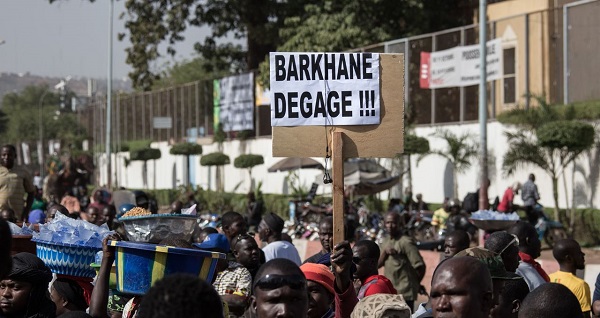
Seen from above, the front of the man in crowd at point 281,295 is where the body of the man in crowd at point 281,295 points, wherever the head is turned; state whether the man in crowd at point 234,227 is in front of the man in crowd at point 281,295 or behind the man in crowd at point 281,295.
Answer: behind

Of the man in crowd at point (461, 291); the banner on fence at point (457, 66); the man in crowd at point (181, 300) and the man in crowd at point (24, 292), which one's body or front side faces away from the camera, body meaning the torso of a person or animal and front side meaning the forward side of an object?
the man in crowd at point (181, 300)

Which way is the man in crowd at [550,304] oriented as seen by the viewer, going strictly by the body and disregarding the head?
away from the camera

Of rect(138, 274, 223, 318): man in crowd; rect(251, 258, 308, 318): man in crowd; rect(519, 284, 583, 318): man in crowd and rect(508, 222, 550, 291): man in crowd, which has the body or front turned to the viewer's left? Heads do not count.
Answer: rect(508, 222, 550, 291): man in crowd

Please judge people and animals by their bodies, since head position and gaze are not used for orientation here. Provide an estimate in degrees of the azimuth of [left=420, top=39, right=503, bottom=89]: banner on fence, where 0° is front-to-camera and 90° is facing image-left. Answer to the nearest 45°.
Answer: approximately 45°

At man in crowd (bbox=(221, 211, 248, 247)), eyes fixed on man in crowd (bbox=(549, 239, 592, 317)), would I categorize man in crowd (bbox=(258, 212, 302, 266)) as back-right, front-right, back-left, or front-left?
front-left

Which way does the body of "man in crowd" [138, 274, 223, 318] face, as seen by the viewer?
away from the camera

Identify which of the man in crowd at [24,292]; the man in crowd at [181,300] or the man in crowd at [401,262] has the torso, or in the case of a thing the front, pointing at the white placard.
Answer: the man in crowd at [181,300]

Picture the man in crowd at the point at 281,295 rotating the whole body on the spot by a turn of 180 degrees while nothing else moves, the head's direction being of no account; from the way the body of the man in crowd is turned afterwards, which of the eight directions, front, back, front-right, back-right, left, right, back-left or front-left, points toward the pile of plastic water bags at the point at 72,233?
front-left

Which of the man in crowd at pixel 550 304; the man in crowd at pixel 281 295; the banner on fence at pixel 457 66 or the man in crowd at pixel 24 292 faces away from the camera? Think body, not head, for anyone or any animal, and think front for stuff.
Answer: the man in crowd at pixel 550 304

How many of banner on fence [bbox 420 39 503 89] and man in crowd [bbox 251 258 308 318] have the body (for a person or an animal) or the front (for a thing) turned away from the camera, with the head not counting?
0

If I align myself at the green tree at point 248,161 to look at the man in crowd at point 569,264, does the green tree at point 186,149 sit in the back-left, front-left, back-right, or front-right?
back-right

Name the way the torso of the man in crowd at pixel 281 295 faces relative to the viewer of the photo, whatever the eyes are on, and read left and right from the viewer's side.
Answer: facing the viewer

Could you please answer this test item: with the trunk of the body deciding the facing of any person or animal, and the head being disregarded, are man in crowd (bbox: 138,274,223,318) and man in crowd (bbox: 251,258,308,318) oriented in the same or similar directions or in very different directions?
very different directions

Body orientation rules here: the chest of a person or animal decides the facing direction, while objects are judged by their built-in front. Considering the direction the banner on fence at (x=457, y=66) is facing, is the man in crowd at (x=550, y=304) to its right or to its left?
on its left
